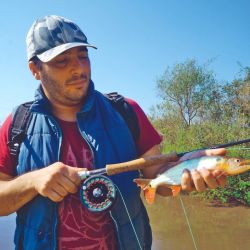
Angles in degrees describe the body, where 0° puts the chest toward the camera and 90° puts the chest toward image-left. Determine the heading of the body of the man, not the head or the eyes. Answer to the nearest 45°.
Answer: approximately 0°

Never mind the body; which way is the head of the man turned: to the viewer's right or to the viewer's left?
to the viewer's right
